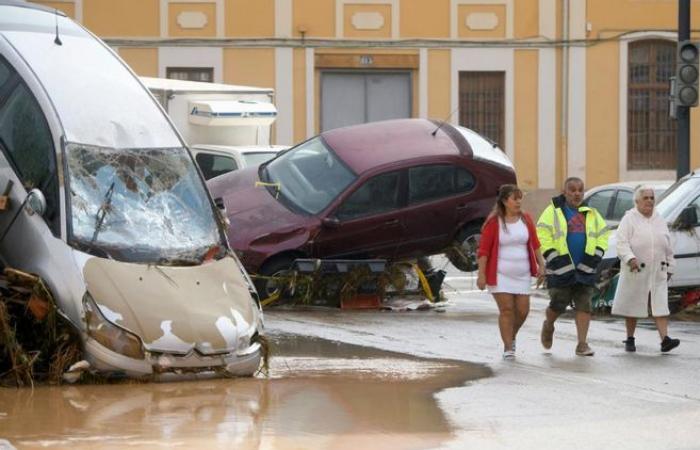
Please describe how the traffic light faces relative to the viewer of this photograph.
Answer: facing the viewer

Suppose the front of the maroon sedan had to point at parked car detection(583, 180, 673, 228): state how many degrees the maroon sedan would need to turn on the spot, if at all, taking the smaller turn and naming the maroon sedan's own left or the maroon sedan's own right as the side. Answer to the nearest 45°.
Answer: approximately 180°

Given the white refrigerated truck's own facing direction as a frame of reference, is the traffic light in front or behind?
in front

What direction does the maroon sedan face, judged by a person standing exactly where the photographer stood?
facing the viewer and to the left of the viewer

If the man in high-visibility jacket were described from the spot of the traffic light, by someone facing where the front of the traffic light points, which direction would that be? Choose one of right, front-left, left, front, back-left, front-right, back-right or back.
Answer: front

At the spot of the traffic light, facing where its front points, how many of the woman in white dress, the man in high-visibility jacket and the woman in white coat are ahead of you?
3

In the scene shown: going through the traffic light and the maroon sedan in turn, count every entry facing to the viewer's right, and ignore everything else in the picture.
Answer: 0

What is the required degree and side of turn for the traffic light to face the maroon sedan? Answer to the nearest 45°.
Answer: approximately 45° to its right

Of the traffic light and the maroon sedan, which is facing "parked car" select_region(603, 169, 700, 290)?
the traffic light

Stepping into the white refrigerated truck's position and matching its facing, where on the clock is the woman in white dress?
The woman in white dress is roughly at 1 o'clock from the white refrigerated truck.

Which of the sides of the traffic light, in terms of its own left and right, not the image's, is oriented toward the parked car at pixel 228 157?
right

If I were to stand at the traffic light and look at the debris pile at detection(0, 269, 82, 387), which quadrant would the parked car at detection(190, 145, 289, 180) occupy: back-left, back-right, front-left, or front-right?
front-right

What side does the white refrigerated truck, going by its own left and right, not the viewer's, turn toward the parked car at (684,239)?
front

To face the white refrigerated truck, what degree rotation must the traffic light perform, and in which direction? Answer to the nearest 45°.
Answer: approximately 90° to its right

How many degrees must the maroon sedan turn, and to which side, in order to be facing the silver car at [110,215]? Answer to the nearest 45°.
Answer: approximately 45° to its left

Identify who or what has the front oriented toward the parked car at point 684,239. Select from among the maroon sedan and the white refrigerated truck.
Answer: the white refrigerated truck

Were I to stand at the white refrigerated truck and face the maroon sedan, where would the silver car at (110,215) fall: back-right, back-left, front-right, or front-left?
front-right

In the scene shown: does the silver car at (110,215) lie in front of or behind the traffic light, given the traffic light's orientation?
in front

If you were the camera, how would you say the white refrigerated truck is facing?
facing the viewer and to the right of the viewer
